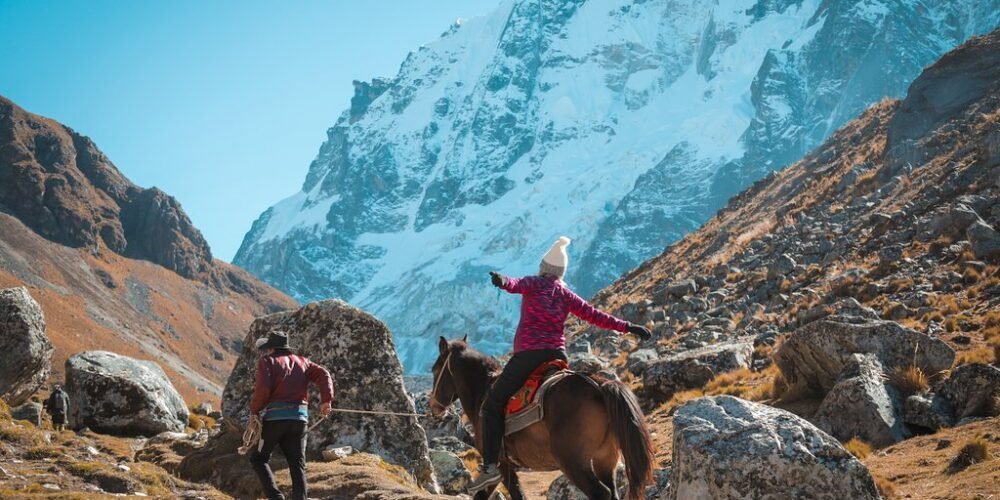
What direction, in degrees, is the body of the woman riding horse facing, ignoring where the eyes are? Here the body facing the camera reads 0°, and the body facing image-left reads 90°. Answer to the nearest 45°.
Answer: approximately 135°

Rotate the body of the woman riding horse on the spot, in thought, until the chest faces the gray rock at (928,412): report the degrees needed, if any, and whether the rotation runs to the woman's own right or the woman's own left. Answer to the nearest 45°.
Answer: approximately 90° to the woman's own right

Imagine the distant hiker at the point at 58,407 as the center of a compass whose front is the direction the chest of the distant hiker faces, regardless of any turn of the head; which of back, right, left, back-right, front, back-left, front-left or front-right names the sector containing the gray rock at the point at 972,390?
back-right

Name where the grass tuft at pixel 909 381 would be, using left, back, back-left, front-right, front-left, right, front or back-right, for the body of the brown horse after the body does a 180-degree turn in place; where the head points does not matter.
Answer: left

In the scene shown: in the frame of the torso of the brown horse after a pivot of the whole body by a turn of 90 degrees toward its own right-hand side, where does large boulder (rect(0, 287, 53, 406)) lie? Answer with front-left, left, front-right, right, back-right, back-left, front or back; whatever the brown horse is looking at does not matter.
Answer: left

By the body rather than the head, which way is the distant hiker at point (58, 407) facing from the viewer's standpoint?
away from the camera

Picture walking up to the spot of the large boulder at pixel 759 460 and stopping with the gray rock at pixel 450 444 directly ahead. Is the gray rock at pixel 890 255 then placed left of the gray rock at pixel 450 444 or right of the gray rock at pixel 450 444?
right

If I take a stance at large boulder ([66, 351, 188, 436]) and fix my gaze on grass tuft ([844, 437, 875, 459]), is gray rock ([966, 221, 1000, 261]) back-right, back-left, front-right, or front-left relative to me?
front-left

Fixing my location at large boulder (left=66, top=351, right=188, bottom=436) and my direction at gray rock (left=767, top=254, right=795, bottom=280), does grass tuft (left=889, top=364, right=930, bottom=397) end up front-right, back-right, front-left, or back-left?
front-right
